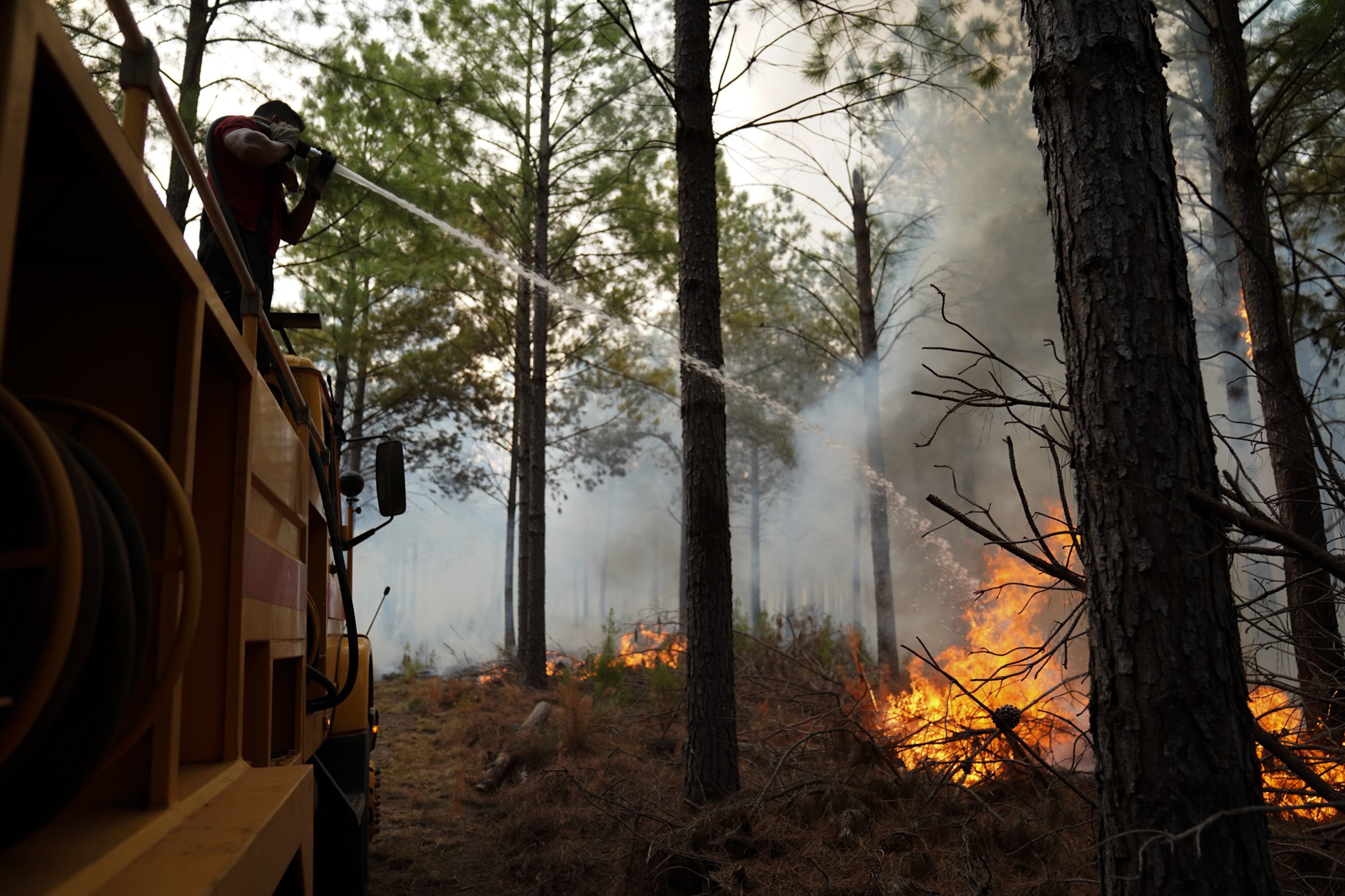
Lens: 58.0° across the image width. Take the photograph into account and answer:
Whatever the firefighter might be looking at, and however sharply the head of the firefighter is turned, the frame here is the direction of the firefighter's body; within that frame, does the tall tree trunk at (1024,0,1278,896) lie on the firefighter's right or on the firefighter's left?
on the firefighter's right

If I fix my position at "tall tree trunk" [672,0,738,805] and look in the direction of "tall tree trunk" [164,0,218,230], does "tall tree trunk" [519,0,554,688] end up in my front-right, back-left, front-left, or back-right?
front-right

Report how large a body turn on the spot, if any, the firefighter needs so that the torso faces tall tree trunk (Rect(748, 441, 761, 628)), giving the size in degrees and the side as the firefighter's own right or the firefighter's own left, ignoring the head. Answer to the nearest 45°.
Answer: approximately 45° to the firefighter's own left

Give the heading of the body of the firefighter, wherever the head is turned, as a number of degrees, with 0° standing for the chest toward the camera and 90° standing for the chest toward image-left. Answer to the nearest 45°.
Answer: approximately 270°

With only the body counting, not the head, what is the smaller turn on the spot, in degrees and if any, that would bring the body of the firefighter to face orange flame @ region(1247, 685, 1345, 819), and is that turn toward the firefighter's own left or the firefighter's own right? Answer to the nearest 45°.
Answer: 0° — they already face it

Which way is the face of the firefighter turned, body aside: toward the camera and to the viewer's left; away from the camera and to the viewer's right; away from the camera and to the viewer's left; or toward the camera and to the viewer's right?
away from the camera and to the viewer's right

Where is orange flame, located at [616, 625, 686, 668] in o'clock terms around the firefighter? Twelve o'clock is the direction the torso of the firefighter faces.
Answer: The orange flame is roughly at 10 o'clock from the firefighter.

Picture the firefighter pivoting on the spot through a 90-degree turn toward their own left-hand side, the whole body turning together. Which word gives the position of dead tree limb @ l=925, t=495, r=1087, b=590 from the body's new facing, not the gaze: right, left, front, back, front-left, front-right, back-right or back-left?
back-right

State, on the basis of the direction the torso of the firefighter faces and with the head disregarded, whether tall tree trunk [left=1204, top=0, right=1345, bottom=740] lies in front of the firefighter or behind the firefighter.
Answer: in front

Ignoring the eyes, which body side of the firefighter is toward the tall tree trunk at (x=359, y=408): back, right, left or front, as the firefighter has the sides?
left

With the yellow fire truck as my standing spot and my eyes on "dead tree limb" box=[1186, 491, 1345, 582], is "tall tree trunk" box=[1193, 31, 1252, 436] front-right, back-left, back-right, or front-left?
front-left

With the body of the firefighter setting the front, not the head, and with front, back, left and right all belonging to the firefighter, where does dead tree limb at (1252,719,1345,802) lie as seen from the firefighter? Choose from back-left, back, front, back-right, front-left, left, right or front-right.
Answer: front-right

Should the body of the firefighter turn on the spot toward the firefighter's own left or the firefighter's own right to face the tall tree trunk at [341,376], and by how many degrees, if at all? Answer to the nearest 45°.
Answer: approximately 90° to the firefighter's own left

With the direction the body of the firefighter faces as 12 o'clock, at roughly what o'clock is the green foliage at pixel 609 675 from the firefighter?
The green foliage is roughly at 10 o'clock from the firefighter.

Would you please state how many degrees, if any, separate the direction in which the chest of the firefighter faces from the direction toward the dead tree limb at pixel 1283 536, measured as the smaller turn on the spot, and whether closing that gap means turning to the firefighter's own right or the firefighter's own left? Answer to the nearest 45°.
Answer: approximately 45° to the firefighter's own right
